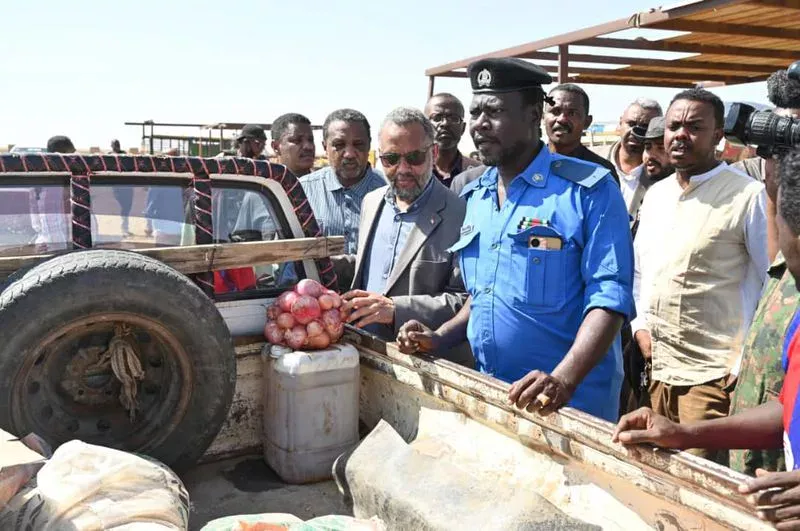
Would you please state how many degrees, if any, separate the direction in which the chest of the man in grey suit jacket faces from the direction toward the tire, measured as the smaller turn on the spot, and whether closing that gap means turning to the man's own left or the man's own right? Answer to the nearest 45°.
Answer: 0° — they already face it

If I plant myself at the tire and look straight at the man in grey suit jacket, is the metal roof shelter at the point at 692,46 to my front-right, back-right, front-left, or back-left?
front-left

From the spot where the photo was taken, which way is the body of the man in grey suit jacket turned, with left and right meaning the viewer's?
facing the viewer and to the left of the viewer

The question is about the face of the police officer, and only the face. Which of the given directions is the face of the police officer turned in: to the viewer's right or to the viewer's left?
to the viewer's left

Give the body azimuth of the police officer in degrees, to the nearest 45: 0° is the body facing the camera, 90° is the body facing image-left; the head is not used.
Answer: approximately 45°

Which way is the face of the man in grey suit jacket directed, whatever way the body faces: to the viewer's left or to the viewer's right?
to the viewer's left

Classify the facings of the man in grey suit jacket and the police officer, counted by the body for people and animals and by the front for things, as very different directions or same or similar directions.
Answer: same or similar directions

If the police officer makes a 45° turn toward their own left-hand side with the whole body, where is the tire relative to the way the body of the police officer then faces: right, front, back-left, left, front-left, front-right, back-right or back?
right

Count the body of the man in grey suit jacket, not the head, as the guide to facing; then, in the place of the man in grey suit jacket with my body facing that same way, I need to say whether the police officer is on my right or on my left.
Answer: on my left

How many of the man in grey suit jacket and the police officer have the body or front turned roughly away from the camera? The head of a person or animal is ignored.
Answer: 0

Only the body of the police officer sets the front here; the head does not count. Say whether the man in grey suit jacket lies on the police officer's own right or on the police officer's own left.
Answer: on the police officer's own right

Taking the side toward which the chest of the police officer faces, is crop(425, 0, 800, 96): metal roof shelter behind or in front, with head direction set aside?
behind
